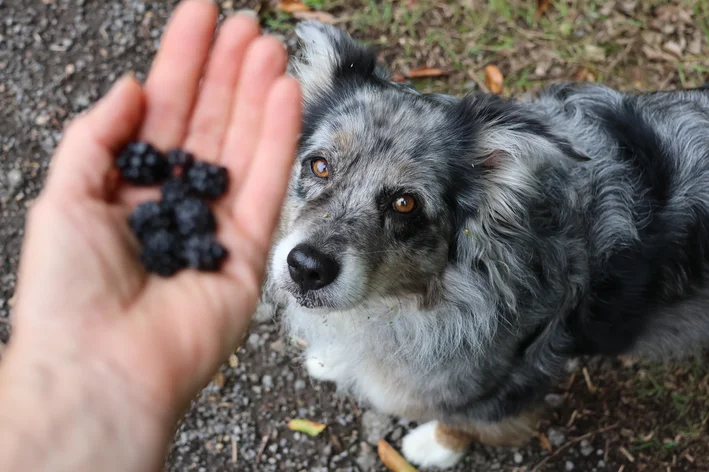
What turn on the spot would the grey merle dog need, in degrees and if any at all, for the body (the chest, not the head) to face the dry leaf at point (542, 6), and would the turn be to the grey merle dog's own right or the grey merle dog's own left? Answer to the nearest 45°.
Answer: approximately 135° to the grey merle dog's own right

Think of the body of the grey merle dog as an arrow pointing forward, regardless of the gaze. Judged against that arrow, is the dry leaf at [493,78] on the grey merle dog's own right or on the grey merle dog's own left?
on the grey merle dog's own right

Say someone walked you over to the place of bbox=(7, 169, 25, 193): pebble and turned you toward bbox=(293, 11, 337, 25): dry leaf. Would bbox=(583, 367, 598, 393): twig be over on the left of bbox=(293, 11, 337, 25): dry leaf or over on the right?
right

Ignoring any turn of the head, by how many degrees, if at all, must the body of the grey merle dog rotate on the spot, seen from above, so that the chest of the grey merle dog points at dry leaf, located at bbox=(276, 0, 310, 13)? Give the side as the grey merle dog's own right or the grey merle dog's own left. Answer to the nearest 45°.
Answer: approximately 90° to the grey merle dog's own right

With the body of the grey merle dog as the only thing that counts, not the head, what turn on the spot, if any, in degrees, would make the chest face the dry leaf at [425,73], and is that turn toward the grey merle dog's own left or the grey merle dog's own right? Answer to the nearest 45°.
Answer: approximately 135° to the grey merle dog's own right
